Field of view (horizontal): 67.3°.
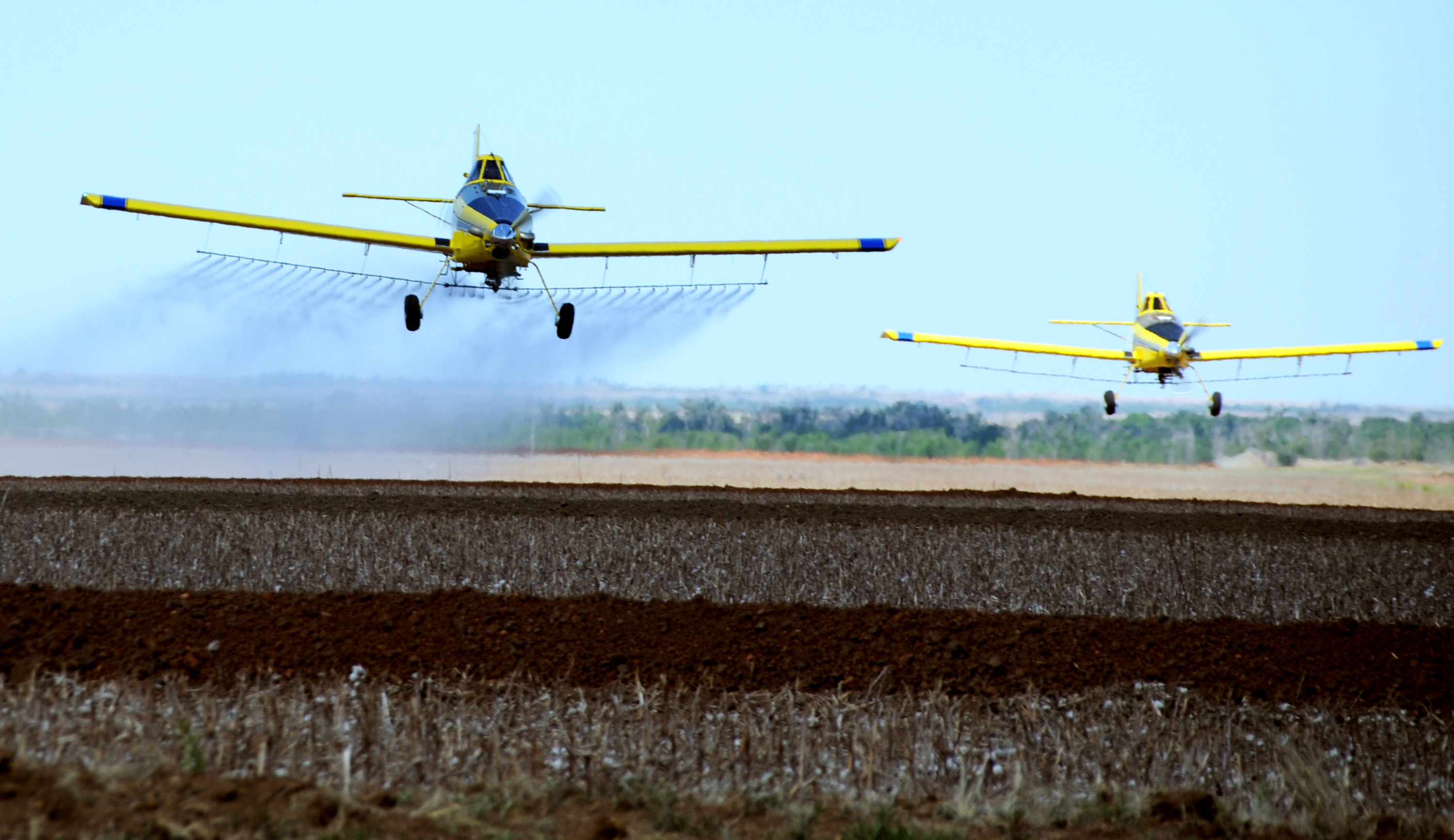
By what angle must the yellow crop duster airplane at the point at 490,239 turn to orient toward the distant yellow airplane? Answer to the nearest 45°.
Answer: approximately 135° to its left

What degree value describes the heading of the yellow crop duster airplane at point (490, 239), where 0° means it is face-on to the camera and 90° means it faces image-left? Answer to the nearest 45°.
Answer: approximately 0°

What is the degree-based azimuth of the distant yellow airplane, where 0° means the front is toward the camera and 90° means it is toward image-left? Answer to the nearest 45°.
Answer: approximately 0°

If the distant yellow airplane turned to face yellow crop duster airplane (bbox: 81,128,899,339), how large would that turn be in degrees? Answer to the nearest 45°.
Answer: approximately 45° to its right

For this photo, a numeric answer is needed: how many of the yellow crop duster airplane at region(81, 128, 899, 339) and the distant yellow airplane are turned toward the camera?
2
